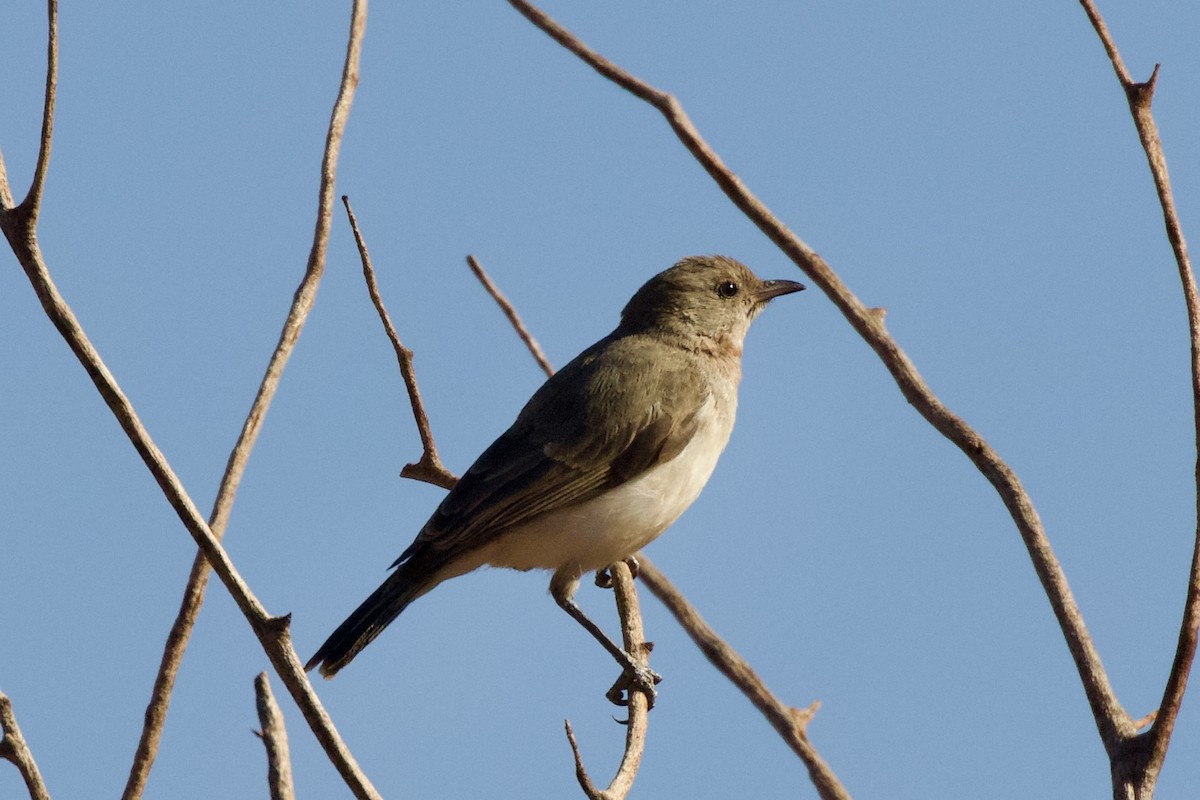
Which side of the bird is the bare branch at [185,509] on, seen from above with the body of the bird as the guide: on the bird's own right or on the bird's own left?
on the bird's own right

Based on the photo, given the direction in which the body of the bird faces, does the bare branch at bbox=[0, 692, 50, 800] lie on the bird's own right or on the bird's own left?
on the bird's own right

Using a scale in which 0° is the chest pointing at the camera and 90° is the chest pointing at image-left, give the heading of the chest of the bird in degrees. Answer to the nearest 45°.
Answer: approximately 270°
